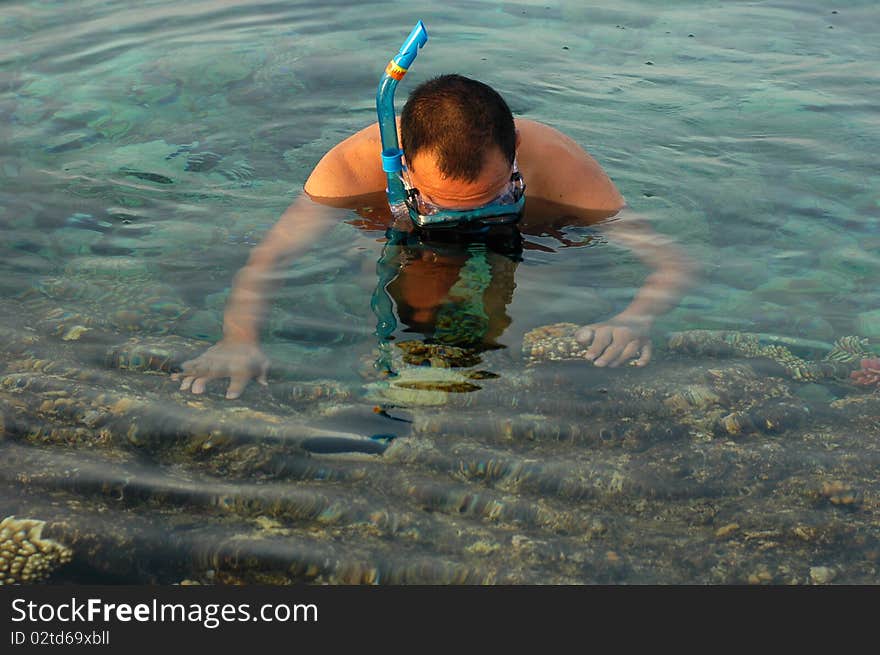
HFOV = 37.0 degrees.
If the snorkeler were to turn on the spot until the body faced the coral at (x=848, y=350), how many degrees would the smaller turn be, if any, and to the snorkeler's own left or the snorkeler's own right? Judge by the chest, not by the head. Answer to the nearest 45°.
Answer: approximately 90° to the snorkeler's own left

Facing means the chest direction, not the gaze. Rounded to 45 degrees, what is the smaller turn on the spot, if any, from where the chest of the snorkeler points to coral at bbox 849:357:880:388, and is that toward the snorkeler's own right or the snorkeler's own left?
approximately 45° to the snorkeler's own left

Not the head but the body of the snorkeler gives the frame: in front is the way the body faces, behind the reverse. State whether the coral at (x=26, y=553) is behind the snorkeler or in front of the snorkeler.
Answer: in front

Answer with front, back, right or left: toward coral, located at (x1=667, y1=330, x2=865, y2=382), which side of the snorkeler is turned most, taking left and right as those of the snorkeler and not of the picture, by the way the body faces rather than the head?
left

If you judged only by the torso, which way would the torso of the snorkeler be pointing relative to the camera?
toward the camera

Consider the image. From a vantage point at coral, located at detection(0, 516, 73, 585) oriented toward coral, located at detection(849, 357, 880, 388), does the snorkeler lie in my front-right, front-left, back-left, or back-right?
front-left

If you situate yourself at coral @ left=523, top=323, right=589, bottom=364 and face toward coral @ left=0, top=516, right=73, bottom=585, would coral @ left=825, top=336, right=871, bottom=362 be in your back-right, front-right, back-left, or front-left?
back-left

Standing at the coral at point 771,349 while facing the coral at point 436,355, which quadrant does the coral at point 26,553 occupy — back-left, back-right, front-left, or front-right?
front-left
